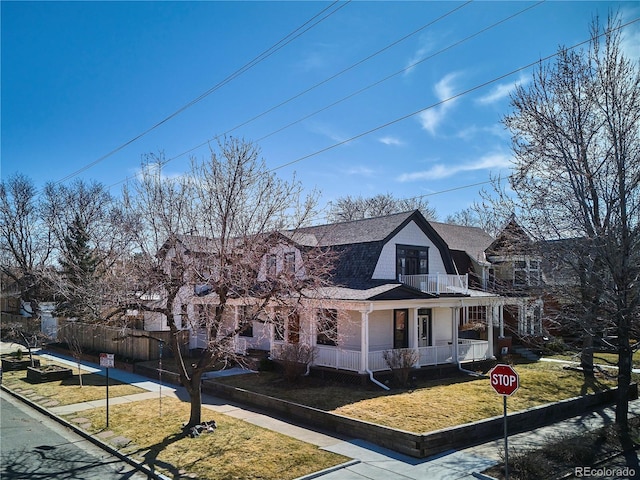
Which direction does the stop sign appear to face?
toward the camera

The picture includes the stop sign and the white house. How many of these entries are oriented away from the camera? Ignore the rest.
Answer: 0

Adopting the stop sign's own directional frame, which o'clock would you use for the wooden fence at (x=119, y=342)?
The wooden fence is roughly at 4 o'clock from the stop sign.

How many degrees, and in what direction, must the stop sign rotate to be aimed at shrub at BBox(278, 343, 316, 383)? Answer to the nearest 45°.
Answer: approximately 135° to its right

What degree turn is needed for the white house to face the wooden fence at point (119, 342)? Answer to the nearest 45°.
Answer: approximately 135° to its right

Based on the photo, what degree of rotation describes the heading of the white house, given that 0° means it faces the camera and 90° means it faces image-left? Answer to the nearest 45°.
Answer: approximately 315°

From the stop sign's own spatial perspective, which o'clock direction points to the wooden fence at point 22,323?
The wooden fence is roughly at 4 o'clock from the stop sign.

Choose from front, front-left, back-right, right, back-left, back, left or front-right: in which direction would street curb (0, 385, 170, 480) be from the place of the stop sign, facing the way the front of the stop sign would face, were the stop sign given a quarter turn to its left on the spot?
back

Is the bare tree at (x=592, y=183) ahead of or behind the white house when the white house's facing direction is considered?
ahead

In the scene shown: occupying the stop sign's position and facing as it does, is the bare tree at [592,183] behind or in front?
behind

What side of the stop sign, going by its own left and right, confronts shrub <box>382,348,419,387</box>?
back
